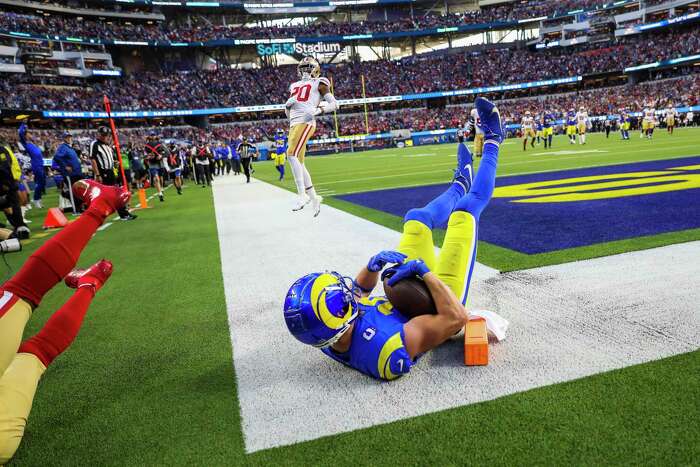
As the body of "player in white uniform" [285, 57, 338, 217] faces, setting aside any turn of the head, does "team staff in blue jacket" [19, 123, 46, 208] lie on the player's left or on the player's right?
on the player's right

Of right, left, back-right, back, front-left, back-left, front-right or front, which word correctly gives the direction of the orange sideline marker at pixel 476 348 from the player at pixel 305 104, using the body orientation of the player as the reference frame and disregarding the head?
front-left

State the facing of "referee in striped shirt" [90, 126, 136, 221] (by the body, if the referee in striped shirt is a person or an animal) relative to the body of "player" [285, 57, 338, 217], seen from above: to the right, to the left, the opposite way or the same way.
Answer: to the left

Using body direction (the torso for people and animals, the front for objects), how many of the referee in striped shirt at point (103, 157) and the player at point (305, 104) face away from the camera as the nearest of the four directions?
0

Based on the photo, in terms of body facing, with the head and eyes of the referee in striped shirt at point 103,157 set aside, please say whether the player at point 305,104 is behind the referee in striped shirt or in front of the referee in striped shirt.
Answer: in front

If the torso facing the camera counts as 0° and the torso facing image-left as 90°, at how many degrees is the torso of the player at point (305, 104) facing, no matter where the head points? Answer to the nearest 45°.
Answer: approximately 45°

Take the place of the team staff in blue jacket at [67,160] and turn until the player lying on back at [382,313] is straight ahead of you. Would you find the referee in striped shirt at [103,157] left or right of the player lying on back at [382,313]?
left

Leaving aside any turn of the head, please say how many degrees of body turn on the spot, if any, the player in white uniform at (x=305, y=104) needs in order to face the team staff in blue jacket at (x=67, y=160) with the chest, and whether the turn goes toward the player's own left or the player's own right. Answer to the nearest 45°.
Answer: approximately 90° to the player's own right

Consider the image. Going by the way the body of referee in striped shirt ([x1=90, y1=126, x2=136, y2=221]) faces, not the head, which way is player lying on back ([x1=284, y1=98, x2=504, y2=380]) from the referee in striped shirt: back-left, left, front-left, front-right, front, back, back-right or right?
front-right

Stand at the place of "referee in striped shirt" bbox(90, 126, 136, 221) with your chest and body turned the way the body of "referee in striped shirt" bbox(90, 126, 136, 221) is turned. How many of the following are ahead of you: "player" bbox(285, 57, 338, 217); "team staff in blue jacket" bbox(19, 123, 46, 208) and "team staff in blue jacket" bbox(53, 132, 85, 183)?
1

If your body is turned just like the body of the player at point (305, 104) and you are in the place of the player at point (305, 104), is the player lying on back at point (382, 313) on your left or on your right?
on your left

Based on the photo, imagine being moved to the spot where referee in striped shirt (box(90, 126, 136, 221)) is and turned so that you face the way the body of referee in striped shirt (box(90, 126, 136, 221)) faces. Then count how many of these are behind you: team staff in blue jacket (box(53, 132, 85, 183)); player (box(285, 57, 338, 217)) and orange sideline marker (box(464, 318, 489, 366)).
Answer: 1
